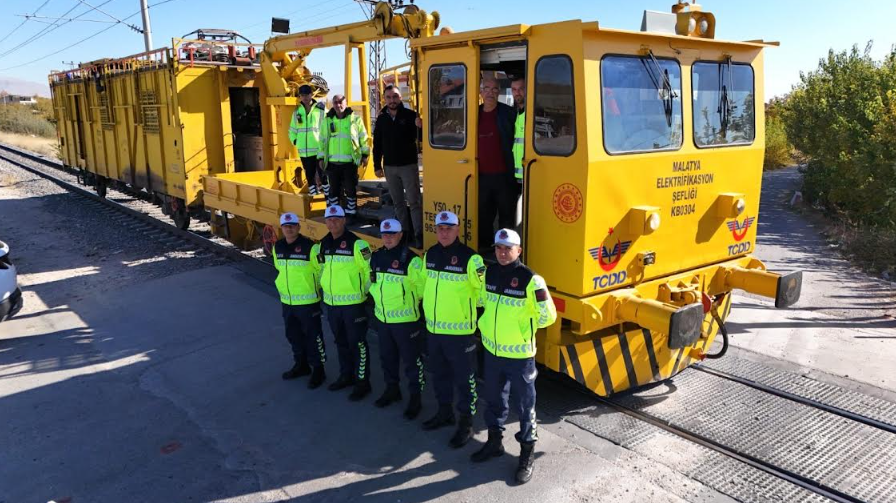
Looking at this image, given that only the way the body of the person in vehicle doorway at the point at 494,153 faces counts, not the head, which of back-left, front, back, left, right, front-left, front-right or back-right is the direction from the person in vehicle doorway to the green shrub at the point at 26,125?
back-right

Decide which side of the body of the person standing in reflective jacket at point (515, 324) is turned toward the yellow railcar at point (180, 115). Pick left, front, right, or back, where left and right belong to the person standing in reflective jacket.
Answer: right

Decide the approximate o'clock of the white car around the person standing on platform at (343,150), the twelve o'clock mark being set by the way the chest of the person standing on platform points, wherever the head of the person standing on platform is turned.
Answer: The white car is roughly at 3 o'clock from the person standing on platform.

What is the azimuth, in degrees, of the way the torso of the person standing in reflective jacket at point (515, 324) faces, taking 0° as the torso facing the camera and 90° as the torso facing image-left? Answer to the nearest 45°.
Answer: approximately 45°

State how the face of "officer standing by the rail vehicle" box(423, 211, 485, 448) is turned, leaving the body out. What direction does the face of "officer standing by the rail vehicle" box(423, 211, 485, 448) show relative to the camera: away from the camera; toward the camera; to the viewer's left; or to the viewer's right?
toward the camera

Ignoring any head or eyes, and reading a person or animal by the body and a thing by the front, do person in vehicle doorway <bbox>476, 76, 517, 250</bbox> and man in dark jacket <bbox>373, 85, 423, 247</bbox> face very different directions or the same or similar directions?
same or similar directions

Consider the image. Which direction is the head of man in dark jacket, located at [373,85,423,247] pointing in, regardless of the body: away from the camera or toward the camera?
toward the camera

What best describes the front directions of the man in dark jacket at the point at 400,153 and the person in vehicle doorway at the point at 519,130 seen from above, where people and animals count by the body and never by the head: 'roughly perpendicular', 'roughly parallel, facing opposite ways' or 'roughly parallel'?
roughly parallel

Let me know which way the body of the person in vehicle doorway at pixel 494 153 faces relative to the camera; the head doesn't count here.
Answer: toward the camera

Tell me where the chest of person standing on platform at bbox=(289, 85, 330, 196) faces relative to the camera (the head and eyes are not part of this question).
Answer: toward the camera

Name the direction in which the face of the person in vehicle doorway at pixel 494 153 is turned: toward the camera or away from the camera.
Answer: toward the camera

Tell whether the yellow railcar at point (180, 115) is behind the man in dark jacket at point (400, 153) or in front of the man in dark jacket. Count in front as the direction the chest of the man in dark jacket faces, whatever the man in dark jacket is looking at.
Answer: behind

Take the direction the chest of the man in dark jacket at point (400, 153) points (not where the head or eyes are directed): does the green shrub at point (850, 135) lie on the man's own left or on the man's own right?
on the man's own left

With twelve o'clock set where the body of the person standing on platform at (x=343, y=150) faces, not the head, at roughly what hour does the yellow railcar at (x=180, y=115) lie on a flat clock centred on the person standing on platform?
The yellow railcar is roughly at 5 o'clock from the person standing on platform.

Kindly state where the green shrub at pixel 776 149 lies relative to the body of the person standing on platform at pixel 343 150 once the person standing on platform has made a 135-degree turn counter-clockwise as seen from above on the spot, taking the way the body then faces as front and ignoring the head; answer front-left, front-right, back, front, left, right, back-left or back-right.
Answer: front

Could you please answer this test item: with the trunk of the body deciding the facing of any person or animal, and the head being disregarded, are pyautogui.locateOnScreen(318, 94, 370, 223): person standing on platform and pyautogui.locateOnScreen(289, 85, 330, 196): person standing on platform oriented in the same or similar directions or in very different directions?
same or similar directions

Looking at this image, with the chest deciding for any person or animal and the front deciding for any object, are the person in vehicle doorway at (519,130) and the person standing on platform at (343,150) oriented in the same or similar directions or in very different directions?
same or similar directions
